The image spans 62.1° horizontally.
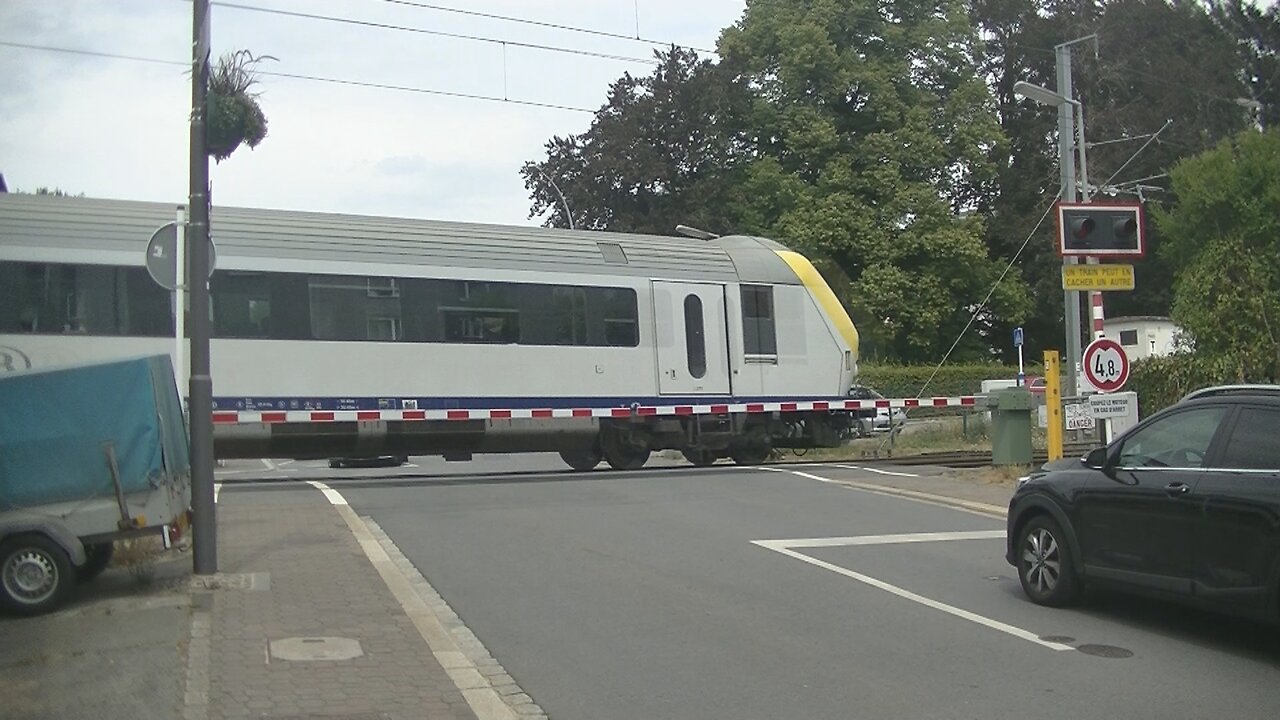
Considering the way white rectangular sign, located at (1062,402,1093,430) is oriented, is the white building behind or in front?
behind

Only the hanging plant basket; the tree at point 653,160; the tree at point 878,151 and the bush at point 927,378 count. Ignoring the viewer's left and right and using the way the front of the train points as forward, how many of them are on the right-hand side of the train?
1

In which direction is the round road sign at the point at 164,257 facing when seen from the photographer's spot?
facing away from the viewer

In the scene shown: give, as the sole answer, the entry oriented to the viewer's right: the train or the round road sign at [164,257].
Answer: the train

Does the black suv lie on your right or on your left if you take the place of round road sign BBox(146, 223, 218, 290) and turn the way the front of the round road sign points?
on your right

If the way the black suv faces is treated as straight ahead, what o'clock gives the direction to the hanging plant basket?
The hanging plant basket is roughly at 10 o'clock from the black suv.

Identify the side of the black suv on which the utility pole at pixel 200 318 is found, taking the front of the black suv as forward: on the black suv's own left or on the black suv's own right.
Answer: on the black suv's own left

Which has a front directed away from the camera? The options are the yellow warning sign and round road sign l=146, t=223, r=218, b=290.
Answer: the round road sign

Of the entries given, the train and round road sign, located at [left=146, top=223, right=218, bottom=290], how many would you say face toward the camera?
0

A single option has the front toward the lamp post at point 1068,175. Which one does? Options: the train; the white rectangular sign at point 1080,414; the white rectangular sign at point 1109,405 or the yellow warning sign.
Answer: the train

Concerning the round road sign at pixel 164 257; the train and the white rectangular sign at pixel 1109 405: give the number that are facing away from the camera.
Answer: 1

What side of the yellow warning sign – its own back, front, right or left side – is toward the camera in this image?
front

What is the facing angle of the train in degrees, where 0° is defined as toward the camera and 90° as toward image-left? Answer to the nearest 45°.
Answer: approximately 270°

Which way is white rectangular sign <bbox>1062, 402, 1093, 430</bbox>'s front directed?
toward the camera

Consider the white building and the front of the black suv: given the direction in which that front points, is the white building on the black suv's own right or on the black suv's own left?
on the black suv's own right
